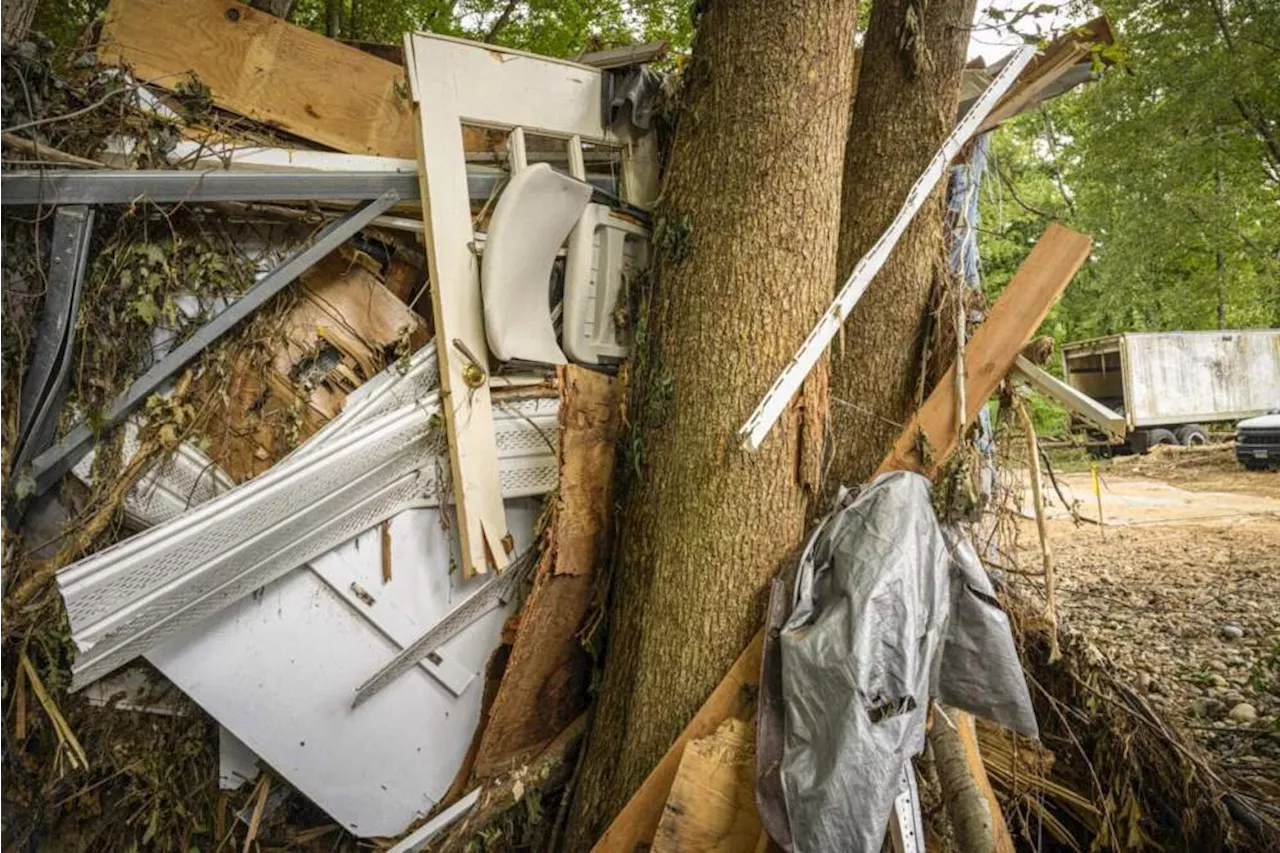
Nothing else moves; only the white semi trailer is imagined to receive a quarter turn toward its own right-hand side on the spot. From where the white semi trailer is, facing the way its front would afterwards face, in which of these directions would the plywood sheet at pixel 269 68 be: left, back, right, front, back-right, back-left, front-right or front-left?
front-right

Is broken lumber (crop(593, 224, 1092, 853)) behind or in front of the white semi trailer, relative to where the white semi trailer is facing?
behind

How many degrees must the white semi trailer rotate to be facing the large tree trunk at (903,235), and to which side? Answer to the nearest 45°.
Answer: approximately 135° to its right

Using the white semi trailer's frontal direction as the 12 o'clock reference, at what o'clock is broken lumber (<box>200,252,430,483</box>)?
The broken lumber is roughly at 5 o'clock from the white semi trailer.

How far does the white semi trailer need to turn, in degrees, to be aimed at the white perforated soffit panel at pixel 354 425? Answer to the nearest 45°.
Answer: approximately 135° to its right

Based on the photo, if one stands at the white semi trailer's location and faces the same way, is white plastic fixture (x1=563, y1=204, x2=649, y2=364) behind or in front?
behind

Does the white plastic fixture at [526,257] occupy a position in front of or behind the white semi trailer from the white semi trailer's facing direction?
behind

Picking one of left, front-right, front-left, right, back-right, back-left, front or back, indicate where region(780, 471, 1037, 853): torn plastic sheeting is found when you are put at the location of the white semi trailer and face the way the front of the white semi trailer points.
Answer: back-right

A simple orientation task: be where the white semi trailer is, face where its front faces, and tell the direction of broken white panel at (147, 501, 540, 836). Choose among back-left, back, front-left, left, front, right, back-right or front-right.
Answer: back-right

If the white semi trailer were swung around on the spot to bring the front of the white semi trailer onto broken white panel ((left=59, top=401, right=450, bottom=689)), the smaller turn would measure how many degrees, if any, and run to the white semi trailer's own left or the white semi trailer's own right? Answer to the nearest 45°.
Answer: approximately 135° to the white semi trailer's own right

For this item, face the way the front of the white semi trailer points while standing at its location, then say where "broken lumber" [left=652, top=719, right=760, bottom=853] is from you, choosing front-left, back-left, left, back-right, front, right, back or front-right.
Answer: back-right

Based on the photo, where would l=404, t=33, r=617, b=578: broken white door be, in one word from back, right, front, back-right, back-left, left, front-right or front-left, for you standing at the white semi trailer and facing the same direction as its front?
back-right

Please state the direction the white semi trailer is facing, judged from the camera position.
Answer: facing away from the viewer and to the right of the viewer
